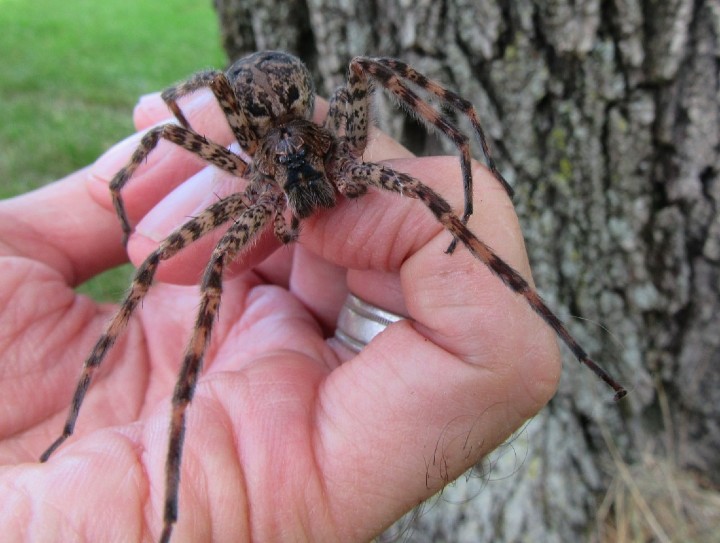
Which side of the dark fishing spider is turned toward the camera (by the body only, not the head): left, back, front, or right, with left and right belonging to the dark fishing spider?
front
